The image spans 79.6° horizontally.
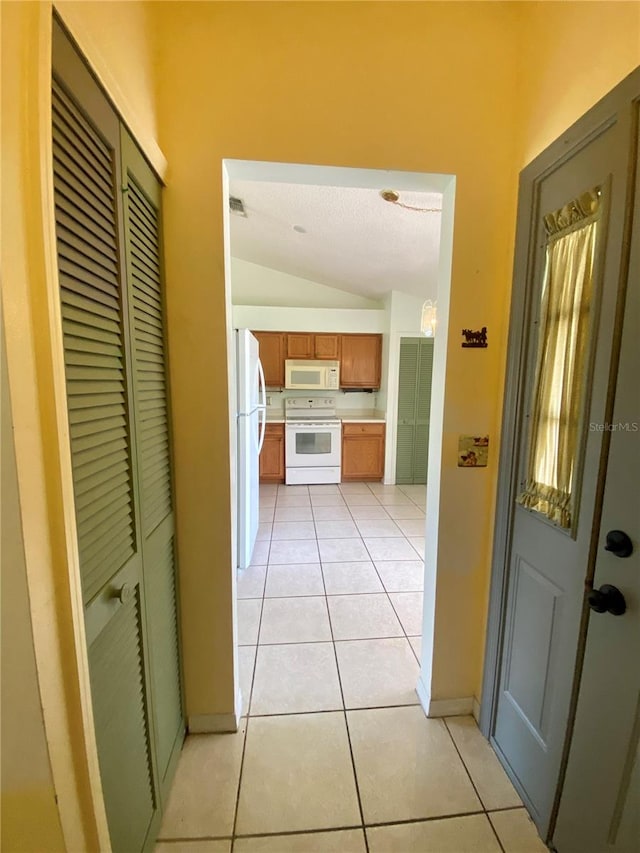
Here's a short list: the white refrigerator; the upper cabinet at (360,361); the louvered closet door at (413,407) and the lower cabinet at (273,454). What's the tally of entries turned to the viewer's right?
1

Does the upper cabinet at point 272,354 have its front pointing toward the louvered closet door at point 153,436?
yes

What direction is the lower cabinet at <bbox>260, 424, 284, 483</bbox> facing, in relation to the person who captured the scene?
facing the viewer

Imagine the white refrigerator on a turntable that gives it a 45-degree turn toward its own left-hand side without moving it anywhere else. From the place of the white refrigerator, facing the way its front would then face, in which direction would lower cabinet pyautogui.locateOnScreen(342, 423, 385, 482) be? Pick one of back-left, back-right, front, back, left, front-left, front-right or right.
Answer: front

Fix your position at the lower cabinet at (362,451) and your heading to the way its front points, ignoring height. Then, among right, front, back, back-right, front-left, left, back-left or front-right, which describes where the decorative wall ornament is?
front

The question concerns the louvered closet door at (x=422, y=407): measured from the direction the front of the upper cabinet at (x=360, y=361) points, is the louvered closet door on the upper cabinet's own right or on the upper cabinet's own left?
on the upper cabinet's own left

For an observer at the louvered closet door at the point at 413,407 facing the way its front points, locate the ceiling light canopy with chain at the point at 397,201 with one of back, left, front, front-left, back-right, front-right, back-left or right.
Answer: front

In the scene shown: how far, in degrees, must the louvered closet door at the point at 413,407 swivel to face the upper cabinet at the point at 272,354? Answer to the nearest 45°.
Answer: approximately 90° to its right

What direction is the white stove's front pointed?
toward the camera

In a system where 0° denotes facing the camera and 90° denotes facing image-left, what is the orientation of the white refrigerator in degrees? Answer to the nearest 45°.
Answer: approximately 270°

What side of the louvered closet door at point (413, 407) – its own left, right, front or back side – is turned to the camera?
front
